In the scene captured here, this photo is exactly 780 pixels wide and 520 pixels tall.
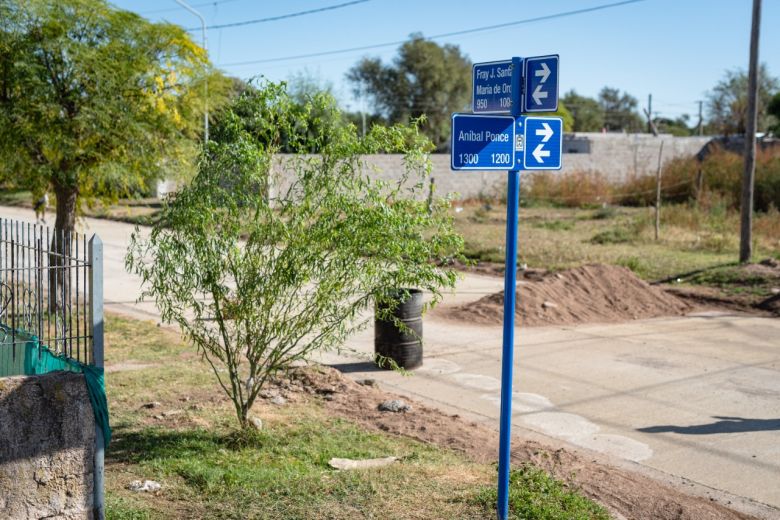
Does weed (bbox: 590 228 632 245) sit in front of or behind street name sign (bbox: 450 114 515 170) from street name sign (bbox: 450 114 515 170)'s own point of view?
behind

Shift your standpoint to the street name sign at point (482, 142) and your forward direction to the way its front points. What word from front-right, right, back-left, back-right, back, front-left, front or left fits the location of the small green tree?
back-right

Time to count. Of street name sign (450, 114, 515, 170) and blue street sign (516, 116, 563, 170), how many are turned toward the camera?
2

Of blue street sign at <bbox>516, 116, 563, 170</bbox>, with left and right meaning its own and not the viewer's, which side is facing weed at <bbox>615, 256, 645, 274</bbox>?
back

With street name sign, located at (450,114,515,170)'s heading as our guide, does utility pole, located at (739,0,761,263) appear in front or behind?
behind

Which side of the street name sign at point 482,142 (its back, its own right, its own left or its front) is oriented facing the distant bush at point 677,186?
back

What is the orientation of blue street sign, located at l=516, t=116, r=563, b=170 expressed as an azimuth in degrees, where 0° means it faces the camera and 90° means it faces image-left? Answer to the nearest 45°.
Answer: approximately 0°

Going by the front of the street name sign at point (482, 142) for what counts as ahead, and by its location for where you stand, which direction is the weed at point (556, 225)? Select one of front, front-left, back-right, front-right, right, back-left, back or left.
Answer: back

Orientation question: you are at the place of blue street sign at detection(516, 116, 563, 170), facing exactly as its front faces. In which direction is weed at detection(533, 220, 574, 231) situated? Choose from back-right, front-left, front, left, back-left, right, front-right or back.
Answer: back

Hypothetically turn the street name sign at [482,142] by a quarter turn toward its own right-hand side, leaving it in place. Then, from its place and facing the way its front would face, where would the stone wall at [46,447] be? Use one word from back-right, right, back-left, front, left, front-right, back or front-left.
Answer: front

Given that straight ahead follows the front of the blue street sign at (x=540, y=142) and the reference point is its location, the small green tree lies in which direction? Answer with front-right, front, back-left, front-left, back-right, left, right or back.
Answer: back-right
